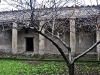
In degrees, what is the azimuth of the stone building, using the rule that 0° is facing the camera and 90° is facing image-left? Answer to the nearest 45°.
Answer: approximately 0°
